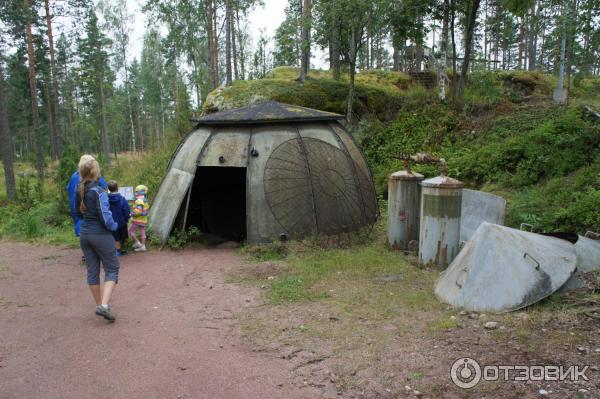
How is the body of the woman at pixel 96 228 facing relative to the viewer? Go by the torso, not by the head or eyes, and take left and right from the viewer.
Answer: facing away from the viewer and to the right of the viewer

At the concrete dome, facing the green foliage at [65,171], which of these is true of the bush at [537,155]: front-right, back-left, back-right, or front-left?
back-right

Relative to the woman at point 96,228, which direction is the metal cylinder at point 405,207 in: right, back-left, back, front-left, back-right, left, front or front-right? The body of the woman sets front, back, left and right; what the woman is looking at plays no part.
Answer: front-right

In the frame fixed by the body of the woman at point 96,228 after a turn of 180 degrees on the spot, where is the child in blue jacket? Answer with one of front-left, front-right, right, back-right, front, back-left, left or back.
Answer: back-right

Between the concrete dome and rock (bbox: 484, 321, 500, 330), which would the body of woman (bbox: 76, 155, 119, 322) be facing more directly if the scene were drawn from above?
the concrete dome

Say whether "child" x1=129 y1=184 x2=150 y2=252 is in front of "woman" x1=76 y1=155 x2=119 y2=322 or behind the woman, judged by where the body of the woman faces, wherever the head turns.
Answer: in front

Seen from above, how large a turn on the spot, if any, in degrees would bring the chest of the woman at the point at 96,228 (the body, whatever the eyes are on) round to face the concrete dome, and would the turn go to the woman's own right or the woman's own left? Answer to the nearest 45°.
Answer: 0° — they already face it

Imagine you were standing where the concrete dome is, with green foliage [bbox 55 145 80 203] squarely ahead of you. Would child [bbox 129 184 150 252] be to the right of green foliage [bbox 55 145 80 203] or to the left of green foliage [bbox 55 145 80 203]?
left

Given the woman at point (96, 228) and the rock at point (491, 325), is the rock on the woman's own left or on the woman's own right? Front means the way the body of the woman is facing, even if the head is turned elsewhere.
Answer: on the woman's own right

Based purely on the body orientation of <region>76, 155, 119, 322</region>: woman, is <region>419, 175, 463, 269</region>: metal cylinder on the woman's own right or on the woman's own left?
on the woman's own right

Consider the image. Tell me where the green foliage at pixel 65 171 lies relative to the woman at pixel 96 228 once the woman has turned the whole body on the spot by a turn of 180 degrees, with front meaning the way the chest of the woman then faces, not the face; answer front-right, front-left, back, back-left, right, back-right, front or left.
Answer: back-right
